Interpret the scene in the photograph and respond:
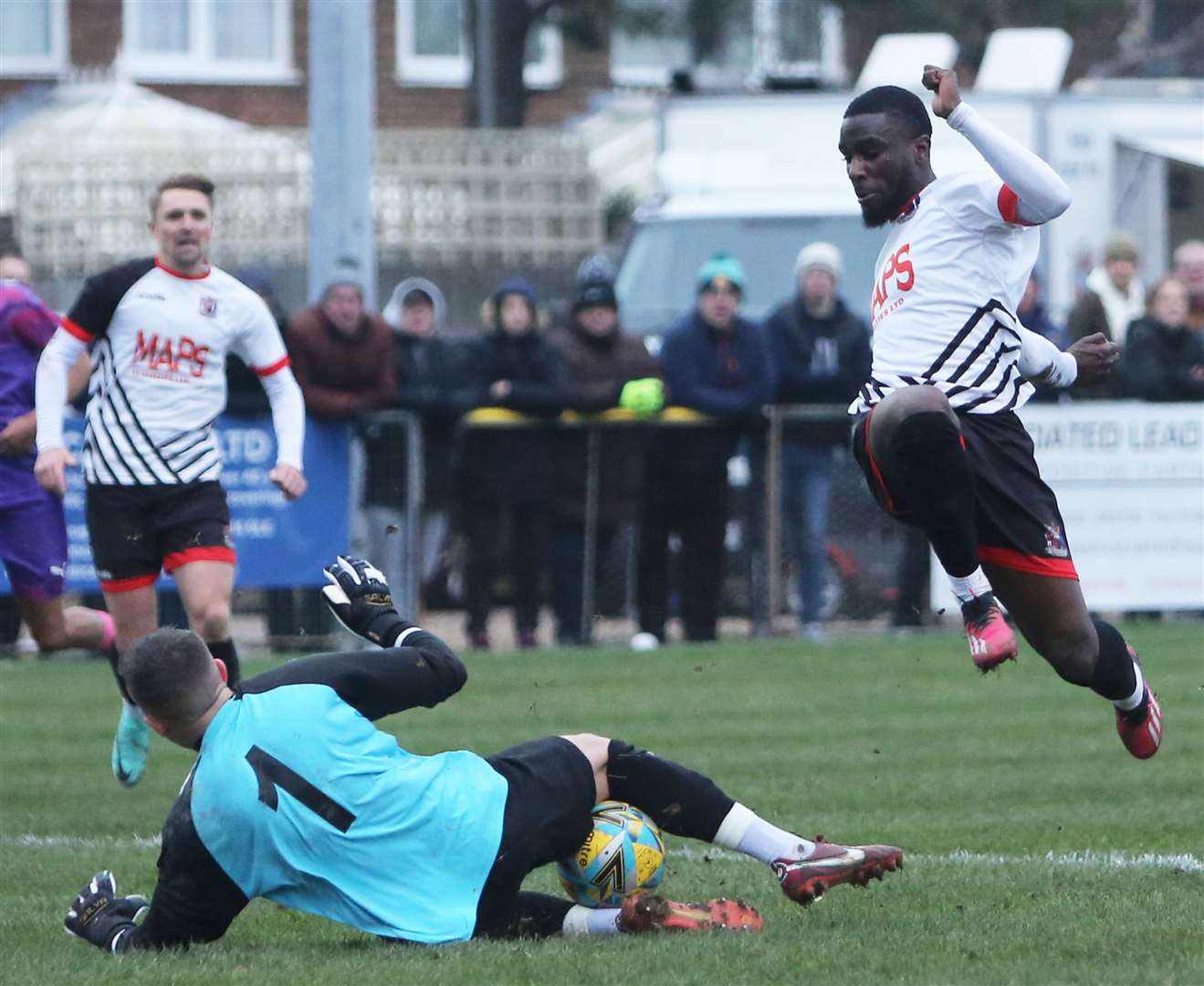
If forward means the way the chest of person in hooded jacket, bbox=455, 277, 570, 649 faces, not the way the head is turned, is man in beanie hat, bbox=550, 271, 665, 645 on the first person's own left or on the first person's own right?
on the first person's own left

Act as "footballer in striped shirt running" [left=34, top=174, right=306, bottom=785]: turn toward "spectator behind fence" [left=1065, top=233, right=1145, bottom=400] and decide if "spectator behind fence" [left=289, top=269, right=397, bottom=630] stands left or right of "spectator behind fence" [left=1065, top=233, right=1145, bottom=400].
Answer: left

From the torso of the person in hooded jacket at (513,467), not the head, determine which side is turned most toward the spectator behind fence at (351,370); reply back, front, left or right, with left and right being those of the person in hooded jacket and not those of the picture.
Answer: right

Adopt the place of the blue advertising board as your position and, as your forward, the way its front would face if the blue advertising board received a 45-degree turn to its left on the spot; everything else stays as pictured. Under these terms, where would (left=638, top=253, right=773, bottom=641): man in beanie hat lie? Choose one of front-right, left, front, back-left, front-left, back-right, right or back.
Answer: front-left

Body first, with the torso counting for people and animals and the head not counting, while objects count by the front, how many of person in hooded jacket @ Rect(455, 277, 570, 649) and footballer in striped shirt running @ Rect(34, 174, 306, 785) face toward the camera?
2

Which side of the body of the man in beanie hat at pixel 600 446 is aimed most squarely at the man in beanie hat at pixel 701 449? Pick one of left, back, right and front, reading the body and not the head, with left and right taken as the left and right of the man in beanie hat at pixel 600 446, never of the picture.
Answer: left

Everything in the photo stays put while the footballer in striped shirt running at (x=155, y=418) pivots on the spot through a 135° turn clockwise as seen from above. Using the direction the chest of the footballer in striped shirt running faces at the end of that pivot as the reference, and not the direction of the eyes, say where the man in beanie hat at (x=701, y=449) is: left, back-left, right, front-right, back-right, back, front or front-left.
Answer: right

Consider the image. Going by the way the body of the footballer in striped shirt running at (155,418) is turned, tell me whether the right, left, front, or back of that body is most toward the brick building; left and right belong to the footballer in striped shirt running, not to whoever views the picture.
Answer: back

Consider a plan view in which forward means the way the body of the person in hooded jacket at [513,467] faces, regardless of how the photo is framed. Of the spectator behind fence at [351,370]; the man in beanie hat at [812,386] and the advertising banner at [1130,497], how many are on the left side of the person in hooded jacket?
2

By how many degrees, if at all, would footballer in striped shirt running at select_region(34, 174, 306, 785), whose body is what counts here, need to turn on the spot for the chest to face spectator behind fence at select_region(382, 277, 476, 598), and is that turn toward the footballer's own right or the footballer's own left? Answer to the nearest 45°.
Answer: approximately 180°
